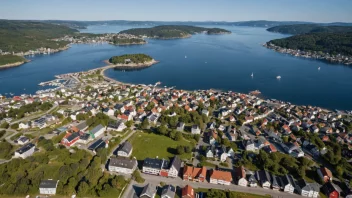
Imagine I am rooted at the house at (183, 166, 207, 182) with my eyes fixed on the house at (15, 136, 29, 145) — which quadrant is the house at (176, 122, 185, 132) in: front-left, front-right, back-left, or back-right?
front-right

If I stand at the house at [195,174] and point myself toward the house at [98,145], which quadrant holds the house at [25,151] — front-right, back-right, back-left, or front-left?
front-left

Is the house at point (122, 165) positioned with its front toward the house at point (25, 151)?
no

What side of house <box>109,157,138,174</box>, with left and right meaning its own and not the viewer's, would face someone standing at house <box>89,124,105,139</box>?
back

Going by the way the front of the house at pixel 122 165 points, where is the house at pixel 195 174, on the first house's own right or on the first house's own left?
on the first house's own left

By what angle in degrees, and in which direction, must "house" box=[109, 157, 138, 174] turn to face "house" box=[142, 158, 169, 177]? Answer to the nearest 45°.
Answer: approximately 90° to its left

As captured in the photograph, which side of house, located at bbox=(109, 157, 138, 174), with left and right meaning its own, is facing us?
front

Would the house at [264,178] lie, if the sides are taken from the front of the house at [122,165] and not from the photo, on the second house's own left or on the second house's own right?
on the second house's own left

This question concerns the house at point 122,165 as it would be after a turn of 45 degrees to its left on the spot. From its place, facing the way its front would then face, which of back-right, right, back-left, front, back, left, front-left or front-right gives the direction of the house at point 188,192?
front

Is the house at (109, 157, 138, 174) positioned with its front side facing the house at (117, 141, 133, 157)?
no

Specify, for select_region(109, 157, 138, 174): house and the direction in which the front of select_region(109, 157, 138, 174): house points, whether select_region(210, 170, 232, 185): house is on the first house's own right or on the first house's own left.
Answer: on the first house's own left

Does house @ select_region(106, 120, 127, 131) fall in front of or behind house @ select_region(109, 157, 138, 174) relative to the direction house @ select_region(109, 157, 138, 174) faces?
behind

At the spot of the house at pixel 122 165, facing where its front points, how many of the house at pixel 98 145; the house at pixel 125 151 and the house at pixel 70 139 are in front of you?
0

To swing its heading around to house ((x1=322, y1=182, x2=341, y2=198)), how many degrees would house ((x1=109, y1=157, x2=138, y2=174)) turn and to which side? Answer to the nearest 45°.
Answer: approximately 90° to its left

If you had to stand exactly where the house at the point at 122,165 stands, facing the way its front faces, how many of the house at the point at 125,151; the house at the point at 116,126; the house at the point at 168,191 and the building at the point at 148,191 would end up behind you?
2

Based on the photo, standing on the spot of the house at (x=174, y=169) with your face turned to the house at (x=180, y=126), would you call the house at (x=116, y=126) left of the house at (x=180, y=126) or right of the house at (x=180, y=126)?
left

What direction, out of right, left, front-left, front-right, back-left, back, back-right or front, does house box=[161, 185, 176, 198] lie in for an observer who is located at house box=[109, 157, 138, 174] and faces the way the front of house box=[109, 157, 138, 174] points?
front-left

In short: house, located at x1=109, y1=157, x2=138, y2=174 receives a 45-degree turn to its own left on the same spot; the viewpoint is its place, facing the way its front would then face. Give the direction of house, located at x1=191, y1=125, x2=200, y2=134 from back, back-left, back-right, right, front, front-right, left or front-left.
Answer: left

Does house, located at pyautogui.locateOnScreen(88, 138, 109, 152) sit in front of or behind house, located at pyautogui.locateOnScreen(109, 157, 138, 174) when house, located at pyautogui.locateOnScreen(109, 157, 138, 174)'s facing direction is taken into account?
behind
